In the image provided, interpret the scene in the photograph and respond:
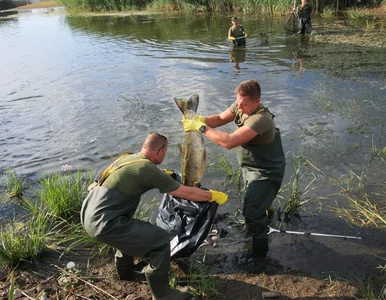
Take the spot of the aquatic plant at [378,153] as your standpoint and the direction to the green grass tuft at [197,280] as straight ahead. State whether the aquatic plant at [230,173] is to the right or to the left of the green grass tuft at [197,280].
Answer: right

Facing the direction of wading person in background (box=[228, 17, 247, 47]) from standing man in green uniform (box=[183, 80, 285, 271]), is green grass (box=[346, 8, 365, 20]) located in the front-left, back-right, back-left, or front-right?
front-right

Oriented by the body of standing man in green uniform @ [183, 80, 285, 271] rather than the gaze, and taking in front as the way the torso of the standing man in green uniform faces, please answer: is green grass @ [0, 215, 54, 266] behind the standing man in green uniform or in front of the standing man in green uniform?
in front

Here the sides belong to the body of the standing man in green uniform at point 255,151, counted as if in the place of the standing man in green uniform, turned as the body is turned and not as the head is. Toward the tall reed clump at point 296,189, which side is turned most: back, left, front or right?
back

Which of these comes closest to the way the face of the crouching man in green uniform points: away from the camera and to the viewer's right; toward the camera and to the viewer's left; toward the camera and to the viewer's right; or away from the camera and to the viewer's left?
away from the camera and to the viewer's right

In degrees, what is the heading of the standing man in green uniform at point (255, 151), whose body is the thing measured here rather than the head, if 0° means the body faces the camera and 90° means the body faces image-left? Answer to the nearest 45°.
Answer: approximately 45°

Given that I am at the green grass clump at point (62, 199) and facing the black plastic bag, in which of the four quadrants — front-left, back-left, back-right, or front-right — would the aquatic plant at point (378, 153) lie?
front-left

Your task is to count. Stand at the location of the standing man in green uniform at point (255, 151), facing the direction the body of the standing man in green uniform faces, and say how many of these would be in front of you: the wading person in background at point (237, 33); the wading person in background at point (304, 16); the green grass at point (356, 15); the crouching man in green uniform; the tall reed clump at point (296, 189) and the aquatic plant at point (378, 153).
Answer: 1

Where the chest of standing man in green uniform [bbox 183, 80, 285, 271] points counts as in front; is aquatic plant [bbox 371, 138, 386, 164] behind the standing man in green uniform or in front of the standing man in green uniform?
behind

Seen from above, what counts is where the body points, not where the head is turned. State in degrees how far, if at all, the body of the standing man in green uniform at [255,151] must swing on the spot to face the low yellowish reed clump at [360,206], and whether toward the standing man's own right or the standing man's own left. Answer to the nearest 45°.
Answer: approximately 180°

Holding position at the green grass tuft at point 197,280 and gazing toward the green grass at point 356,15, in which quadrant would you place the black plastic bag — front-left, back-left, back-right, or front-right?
front-left

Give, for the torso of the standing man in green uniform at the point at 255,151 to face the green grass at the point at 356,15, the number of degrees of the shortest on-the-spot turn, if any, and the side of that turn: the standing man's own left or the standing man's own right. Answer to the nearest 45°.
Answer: approximately 135° to the standing man's own right

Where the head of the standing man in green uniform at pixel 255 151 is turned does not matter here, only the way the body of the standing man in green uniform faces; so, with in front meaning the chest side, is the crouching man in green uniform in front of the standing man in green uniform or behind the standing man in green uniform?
in front

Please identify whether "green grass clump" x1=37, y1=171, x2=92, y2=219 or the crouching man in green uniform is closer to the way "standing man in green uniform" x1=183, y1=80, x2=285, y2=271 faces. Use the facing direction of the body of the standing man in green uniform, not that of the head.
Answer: the crouching man in green uniform
